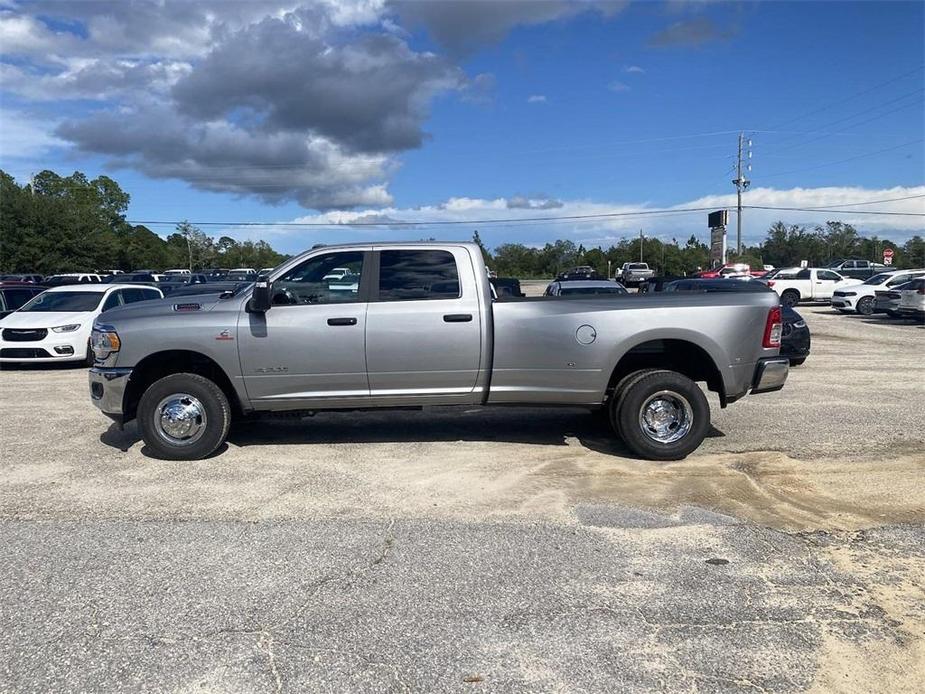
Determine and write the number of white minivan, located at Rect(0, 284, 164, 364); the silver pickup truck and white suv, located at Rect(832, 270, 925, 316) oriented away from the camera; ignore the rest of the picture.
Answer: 0

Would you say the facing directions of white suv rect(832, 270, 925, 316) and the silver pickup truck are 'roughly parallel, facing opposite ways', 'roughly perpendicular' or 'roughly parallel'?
roughly parallel

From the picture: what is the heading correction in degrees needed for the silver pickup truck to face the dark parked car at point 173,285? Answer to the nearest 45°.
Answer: approximately 45° to its right

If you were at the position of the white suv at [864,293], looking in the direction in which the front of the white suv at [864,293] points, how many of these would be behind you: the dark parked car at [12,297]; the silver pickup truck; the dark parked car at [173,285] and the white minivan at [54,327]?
0

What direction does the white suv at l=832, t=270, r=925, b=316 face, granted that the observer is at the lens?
facing the viewer and to the left of the viewer

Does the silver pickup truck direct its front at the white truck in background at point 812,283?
no

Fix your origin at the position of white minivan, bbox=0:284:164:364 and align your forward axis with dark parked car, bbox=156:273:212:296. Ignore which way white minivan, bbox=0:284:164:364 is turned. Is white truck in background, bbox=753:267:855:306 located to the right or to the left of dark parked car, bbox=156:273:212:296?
right

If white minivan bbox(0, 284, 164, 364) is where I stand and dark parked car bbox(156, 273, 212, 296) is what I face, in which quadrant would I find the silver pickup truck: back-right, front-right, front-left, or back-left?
back-right

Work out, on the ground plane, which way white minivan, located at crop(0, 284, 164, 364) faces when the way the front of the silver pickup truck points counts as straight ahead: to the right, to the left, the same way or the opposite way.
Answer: to the left

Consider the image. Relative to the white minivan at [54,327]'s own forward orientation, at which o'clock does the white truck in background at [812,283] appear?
The white truck in background is roughly at 7 o'clock from the white minivan.

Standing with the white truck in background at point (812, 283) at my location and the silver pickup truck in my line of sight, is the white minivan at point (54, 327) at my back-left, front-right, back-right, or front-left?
front-right

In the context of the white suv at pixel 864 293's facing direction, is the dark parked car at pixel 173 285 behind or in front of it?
in front

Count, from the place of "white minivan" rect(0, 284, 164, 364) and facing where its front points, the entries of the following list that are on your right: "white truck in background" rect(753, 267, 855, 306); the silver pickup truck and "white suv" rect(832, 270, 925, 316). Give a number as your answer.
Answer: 0

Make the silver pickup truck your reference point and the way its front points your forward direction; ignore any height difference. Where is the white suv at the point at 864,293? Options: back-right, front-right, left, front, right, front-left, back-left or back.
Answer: back-right

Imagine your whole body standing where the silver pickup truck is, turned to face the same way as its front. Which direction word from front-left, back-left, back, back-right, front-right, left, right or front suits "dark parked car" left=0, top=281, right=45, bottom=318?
front-right

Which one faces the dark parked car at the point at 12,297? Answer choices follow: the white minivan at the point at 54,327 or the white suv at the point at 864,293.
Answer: the white suv at the point at 864,293

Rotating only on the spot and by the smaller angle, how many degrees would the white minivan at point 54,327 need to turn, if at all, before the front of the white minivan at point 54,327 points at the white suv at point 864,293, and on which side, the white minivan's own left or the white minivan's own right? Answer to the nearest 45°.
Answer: approximately 135° to the white minivan's own left

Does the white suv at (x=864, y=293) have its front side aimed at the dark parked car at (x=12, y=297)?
yes

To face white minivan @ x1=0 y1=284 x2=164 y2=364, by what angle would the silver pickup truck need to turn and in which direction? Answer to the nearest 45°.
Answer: approximately 45° to its right

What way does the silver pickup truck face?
to the viewer's left

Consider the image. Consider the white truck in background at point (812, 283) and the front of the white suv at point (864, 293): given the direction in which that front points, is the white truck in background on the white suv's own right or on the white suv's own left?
on the white suv's own right
